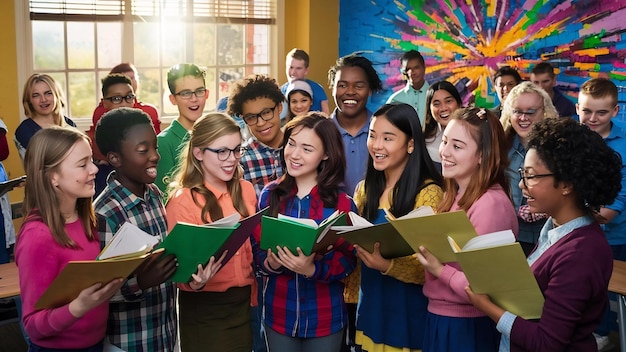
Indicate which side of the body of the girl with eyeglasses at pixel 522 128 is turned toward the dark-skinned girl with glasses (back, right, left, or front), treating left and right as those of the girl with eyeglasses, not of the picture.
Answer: front

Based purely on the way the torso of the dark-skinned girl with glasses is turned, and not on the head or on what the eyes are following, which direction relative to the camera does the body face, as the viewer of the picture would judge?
to the viewer's left

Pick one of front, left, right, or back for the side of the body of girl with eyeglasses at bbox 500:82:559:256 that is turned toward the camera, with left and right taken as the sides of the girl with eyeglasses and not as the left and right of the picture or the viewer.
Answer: front

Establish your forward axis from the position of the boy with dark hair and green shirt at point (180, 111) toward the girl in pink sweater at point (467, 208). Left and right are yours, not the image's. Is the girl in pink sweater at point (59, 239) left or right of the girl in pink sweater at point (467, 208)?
right

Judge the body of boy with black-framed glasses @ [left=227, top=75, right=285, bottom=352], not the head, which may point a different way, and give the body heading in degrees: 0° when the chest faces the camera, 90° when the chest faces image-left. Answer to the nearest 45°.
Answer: approximately 315°

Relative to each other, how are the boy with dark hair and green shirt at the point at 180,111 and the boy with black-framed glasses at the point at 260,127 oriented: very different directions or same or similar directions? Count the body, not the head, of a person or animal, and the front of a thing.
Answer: same or similar directions

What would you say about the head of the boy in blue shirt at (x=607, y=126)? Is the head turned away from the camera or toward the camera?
toward the camera

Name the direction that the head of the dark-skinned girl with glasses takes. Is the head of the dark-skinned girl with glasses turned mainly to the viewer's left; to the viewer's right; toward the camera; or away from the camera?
to the viewer's left

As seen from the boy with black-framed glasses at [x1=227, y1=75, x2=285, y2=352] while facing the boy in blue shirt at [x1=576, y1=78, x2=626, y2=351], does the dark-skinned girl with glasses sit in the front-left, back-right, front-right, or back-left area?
front-right

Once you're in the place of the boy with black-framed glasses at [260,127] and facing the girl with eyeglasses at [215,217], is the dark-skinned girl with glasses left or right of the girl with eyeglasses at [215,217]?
left

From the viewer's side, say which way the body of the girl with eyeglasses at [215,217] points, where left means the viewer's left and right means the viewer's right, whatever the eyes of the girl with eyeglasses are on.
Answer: facing the viewer and to the right of the viewer

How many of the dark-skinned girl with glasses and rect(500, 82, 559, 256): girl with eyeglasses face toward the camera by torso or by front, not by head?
1
